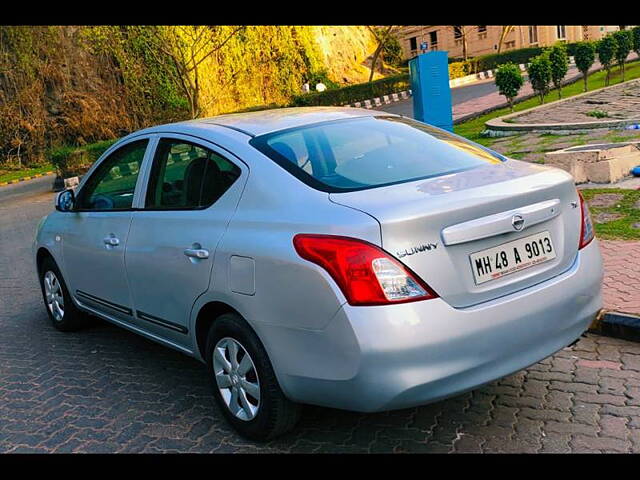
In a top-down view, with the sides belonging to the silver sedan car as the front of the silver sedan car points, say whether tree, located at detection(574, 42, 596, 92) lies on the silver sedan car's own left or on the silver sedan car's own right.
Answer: on the silver sedan car's own right

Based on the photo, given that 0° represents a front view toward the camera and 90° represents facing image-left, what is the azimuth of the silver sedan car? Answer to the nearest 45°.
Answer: approximately 135°

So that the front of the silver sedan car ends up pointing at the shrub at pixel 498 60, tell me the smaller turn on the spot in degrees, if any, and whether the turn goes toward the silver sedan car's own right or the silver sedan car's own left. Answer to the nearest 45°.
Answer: approximately 45° to the silver sedan car's own right

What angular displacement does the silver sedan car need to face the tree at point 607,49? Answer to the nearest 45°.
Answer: approximately 90° to its right

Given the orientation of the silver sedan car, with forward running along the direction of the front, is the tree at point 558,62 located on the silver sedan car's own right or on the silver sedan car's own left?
on the silver sedan car's own right

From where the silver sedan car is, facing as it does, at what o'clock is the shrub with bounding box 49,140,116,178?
The shrub is roughly at 1 o'clock from the silver sedan car.

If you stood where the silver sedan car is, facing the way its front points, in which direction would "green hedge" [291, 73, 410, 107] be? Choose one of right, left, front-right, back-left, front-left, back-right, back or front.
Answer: front-right

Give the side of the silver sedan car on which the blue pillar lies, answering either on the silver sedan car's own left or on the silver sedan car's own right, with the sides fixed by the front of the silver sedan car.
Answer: on the silver sedan car's own right

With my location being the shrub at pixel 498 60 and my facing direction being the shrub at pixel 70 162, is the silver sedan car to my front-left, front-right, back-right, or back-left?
front-left

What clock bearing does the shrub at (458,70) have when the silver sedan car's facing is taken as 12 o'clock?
The shrub is roughly at 2 o'clock from the silver sedan car.

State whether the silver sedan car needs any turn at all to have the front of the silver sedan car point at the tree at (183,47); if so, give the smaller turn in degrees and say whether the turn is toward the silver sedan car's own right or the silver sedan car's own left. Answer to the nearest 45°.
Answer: approximately 45° to the silver sedan car's own right

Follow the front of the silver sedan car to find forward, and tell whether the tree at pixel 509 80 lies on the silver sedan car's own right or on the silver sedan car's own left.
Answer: on the silver sedan car's own right

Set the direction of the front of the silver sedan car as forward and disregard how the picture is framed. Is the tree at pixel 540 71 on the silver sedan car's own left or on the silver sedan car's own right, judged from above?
on the silver sedan car's own right
